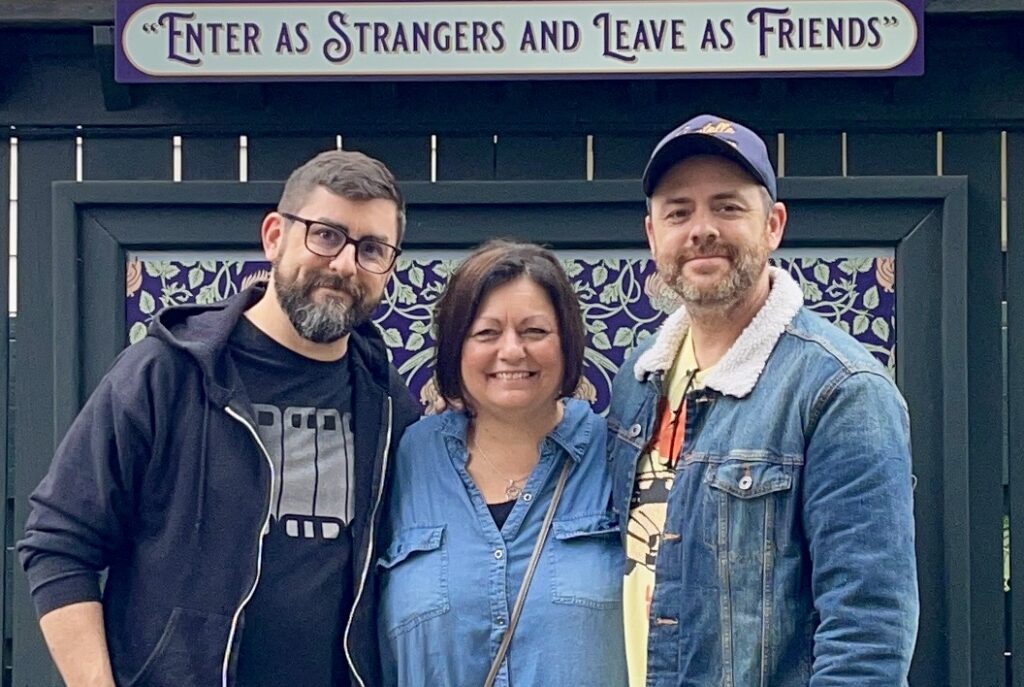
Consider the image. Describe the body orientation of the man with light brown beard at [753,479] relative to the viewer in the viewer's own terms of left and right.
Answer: facing the viewer and to the left of the viewer

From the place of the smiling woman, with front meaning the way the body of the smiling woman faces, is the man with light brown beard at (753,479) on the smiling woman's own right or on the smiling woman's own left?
on the smiling woman's own left

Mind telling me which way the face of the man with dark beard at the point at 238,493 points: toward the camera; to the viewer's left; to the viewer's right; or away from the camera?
toward the camera

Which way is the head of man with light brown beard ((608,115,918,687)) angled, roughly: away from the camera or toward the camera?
toward the camera

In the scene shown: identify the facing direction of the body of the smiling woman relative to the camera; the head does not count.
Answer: toward the camera

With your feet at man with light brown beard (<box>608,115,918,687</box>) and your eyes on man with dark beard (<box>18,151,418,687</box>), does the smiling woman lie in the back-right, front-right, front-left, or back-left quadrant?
front-right

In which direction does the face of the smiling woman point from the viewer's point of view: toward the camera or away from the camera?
toward the camera

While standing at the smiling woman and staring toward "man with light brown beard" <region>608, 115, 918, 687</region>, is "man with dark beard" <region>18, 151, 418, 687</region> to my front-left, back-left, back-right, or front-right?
back-right

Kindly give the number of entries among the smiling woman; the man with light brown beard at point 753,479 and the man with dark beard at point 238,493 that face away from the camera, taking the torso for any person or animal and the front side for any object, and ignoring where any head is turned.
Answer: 0

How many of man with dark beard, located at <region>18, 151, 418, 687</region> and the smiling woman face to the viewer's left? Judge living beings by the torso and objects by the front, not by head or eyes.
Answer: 0

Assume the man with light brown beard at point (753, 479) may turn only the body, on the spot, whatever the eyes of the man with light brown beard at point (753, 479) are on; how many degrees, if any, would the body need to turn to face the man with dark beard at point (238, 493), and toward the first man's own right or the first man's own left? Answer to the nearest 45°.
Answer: approximately 45° to the first man's own right

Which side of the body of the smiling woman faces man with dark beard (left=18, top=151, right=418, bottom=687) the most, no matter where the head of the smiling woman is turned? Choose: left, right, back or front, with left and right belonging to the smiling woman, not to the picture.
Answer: right

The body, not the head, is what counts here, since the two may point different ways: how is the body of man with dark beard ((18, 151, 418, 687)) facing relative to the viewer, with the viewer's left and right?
facing the viewer and to the right of the viewer

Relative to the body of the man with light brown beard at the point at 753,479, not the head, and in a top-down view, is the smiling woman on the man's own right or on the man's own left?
on the man's own right

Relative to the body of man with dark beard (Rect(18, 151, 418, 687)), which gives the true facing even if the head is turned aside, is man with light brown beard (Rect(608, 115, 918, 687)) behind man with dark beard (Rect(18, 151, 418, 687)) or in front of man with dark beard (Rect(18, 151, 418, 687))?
in front
